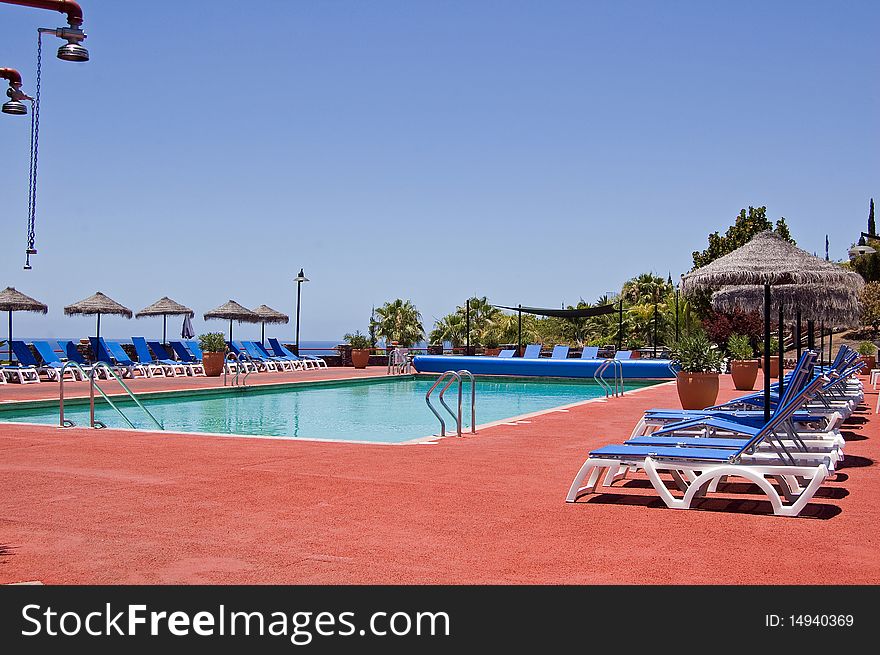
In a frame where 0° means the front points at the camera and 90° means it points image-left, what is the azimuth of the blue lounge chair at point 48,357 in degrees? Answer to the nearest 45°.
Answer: approximately 315°

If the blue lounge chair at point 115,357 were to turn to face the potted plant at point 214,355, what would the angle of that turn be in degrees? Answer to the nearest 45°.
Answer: approximately 45° to its left

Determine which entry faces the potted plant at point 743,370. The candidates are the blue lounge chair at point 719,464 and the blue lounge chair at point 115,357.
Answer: the blue lounge chair at point 115,357

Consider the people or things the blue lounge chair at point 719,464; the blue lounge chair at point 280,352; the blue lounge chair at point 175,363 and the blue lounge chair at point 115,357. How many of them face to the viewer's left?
1

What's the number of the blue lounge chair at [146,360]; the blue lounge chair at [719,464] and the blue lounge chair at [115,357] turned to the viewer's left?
1

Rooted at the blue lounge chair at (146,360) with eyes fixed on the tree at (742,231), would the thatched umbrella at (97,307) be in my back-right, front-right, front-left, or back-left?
back-left

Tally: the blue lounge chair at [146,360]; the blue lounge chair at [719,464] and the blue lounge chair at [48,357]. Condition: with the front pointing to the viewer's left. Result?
1

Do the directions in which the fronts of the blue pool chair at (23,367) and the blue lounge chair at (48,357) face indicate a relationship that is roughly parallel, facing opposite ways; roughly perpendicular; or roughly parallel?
roughly parallel

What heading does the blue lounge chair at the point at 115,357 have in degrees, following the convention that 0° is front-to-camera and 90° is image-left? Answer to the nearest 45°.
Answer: approximately 315°

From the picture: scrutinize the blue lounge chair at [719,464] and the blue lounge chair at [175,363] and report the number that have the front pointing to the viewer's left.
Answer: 1

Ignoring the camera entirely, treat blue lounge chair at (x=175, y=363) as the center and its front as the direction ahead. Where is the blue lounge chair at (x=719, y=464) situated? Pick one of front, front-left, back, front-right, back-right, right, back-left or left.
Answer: front-right

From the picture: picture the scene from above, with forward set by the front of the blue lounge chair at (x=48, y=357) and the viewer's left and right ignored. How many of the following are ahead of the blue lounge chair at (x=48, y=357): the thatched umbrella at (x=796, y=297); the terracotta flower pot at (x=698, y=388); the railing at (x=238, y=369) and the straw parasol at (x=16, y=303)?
3

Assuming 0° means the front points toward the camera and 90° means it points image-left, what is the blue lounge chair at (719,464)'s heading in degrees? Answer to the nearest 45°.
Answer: approximately 90°
